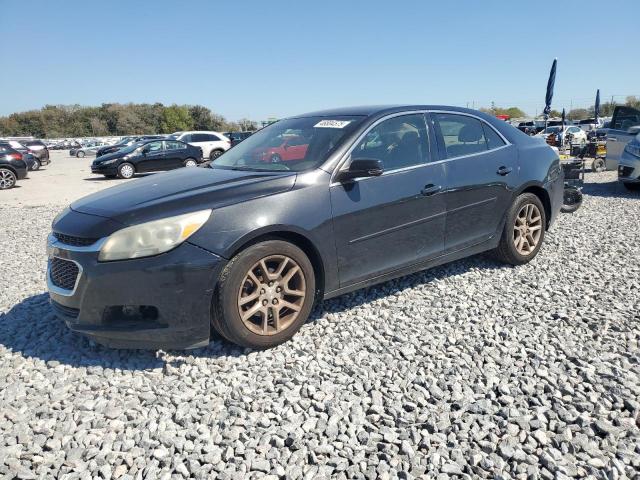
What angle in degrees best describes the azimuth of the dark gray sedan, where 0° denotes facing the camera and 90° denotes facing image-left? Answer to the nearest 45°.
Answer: approximately 45°

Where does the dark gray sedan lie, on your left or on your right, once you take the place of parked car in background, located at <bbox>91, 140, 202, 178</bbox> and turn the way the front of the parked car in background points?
on your left

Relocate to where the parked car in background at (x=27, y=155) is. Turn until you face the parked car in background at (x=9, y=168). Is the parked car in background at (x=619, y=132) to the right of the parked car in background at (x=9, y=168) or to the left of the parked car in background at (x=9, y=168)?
left

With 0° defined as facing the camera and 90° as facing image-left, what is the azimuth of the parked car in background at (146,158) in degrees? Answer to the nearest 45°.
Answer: approximately 45°

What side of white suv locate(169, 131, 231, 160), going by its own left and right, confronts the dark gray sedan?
left

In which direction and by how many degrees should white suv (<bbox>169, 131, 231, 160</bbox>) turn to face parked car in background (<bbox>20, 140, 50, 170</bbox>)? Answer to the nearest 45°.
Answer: approximately 45° to its right

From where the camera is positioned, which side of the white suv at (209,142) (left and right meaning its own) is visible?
left
